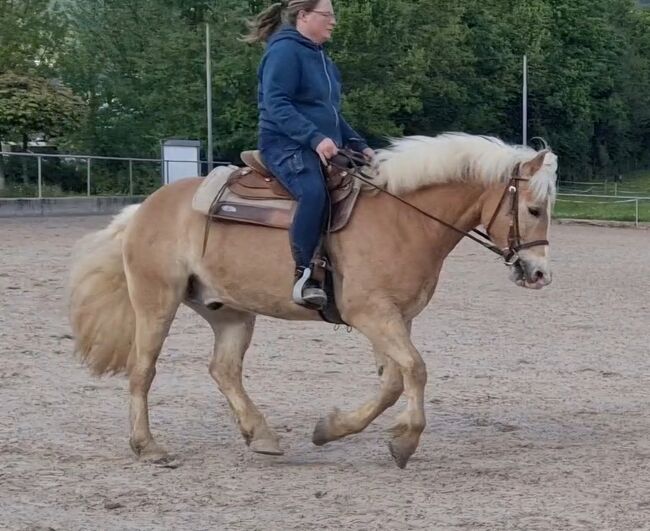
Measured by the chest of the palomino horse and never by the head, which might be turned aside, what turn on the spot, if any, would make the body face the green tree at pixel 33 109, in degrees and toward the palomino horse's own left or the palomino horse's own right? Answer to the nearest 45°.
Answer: approximately 90° to the palomino horse's own left

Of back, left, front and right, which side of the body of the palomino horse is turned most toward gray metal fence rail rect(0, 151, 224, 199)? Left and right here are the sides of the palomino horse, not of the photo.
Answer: left

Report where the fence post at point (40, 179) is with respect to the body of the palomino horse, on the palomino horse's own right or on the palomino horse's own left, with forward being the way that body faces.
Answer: on the palomino horse's own left

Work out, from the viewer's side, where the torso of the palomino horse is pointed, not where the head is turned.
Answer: to the viewer's right
